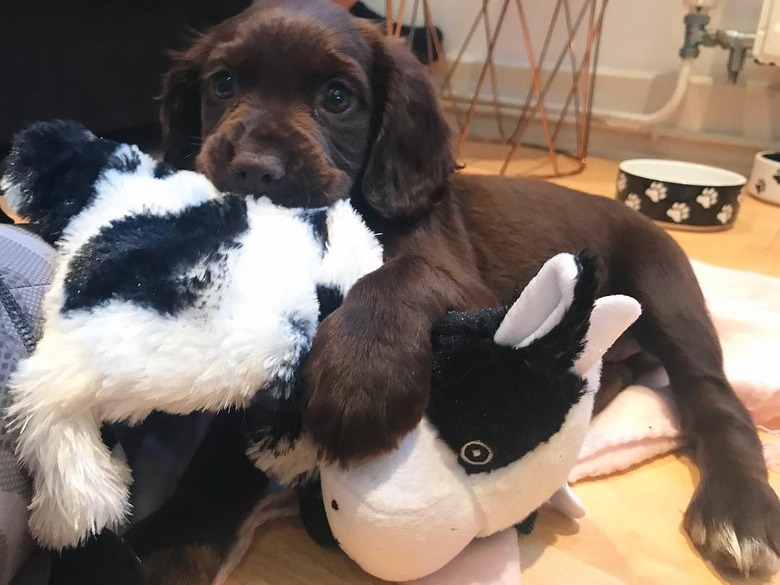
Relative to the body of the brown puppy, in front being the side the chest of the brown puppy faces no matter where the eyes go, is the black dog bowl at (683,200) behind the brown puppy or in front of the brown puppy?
behind

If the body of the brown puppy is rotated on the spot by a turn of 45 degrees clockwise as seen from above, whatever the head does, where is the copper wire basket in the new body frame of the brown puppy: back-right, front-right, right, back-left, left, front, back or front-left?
right

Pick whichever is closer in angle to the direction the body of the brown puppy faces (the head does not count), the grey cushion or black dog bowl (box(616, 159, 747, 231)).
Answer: the grey cushion

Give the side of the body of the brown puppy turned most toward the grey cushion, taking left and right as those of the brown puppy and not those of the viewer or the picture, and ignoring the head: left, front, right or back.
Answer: front

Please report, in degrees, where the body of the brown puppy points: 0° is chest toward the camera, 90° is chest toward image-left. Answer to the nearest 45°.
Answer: approximately 45°
